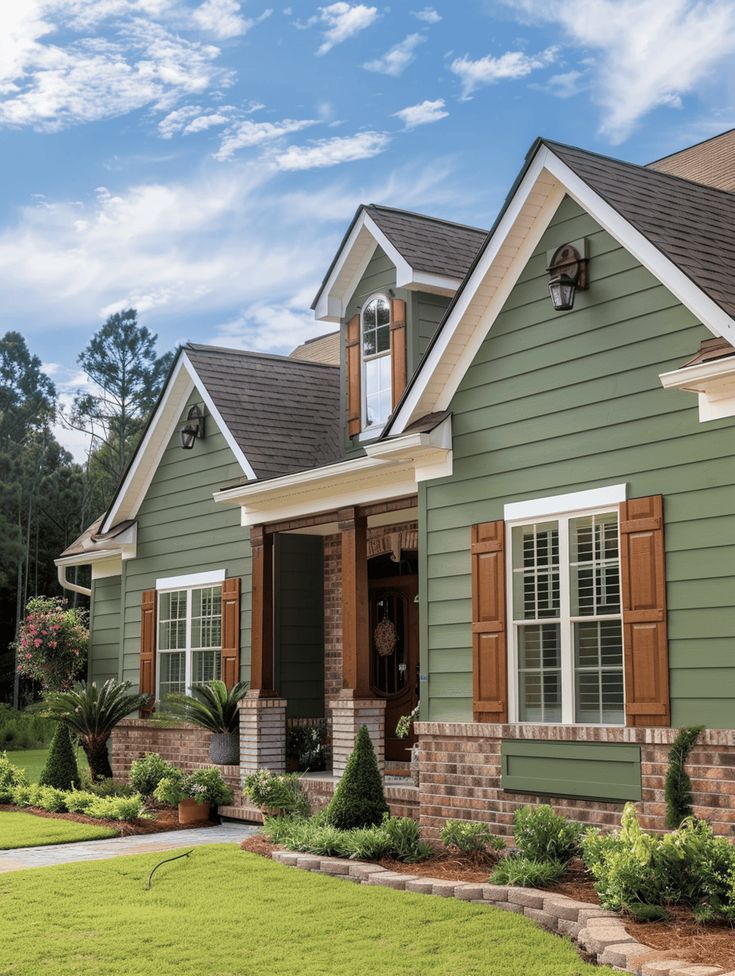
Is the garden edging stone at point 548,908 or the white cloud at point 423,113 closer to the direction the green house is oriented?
the garden edging stone

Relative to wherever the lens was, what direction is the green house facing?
facing the viewer and to the left of the viewer

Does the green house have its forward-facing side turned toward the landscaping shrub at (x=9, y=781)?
no

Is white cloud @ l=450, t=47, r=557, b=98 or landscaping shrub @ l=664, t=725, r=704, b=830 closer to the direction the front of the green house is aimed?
the landscaping shrub

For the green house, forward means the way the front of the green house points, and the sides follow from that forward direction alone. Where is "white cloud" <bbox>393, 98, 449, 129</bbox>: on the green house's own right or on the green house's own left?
on the green house's own right

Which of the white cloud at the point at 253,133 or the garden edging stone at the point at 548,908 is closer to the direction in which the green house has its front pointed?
the garden edging stone

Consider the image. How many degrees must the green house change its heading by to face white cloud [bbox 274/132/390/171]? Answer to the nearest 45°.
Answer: approximately 135° to its right

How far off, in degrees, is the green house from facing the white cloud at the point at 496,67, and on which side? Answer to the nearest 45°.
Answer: approximately 135° to its right
